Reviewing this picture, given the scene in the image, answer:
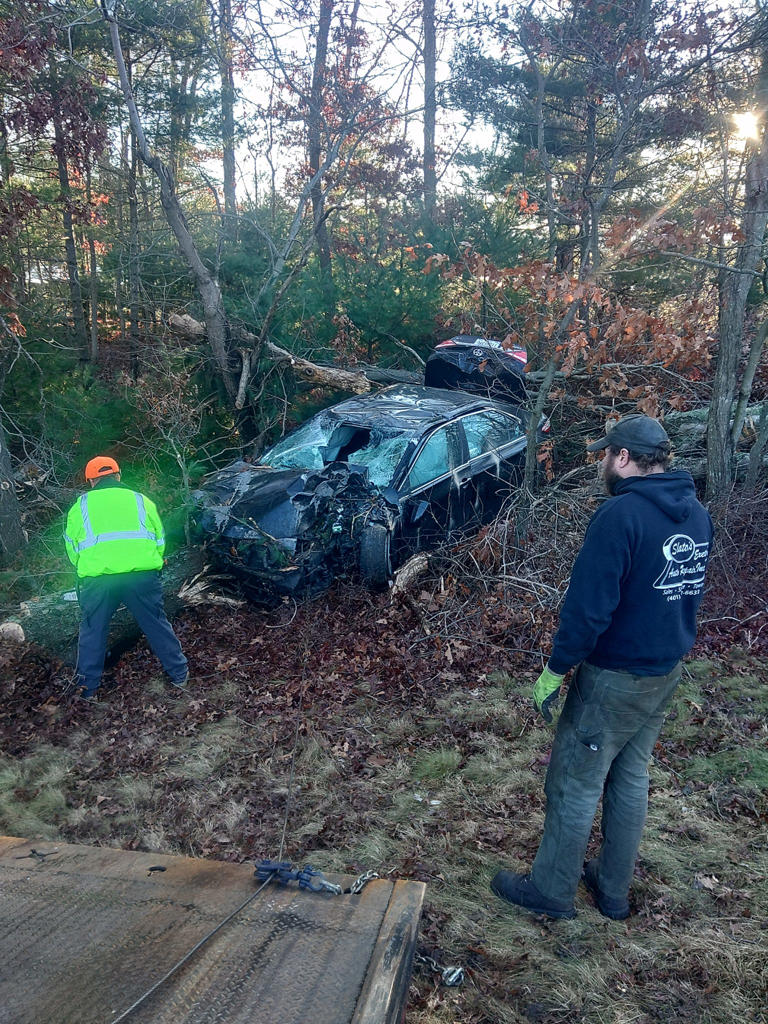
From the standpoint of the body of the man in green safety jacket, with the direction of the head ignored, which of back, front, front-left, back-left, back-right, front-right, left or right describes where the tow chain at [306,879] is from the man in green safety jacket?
back

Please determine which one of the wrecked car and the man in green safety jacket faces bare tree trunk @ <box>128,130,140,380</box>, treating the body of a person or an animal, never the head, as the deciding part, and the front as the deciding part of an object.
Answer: the man in green safety jacket

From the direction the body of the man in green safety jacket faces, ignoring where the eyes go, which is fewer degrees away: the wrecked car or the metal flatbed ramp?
the wrecked car

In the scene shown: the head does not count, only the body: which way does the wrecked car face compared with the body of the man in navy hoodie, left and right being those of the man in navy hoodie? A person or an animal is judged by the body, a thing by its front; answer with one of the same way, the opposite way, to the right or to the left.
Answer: to the left

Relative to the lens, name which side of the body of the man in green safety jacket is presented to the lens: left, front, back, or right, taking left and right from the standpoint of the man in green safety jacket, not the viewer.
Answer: back

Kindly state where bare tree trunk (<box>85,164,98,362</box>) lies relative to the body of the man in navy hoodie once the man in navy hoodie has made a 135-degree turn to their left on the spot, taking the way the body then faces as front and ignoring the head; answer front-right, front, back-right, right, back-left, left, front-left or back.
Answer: back-right

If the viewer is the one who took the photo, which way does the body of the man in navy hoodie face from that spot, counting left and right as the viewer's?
facing away from the viewer and to the left of the viewer

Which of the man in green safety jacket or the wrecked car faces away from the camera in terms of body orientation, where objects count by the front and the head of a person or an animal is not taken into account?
the man in green safety jacket

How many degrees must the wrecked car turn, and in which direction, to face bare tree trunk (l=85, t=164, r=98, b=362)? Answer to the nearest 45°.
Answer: approximately 90° to its right

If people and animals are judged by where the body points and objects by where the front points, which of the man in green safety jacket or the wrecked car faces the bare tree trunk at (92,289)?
the man in green safety jacket

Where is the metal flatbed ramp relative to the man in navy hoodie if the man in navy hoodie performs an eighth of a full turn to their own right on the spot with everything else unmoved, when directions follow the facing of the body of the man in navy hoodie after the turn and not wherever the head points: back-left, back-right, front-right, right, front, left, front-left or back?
back-left

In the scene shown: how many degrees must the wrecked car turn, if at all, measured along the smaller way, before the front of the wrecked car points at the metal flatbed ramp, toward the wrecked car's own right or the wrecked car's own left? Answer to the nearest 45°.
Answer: approximately 45° to the wrecked car's own left

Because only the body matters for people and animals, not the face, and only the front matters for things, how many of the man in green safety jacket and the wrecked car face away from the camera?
1

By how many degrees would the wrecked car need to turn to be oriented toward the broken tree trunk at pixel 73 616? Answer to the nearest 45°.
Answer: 0° — it already faces it

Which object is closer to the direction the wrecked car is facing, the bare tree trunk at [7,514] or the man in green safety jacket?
the man in green safety jacket

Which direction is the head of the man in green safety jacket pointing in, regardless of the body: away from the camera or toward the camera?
away from the camera
